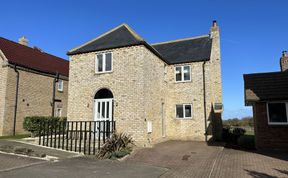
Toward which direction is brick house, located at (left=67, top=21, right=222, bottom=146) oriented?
toward the camera

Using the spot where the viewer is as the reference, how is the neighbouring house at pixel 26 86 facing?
facing the viewer and to the right of the viewer

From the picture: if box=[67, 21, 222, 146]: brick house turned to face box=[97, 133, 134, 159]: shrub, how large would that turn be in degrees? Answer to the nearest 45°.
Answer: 0° — it already faces it

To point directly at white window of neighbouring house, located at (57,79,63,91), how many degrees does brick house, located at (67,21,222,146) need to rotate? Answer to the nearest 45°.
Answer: approximately 135° to its right

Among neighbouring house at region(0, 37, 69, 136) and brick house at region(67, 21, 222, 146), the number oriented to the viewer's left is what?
0

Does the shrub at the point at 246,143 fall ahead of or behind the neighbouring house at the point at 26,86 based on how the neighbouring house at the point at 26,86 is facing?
ahead

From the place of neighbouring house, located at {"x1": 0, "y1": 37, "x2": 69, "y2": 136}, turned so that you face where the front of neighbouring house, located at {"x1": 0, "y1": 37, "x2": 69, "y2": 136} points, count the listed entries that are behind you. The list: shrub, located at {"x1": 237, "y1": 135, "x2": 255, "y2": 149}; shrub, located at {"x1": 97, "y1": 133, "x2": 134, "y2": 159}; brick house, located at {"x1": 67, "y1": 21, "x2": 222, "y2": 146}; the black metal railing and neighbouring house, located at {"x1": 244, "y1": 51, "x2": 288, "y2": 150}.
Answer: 0

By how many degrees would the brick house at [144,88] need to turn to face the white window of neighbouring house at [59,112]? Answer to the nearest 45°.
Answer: approximately 135° to its right

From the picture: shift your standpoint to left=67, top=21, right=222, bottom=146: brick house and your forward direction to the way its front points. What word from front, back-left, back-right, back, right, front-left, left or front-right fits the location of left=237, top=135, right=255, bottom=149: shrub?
left

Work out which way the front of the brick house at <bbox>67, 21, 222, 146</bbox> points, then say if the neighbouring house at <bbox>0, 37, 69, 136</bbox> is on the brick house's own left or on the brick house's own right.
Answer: on the brick house's own right

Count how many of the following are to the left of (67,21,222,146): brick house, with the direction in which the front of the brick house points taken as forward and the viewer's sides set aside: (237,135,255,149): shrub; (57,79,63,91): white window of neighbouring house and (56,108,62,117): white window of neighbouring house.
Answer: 1

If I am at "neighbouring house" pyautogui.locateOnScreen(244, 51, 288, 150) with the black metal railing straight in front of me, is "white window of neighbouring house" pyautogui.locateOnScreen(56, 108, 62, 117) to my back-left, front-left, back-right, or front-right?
front-right
